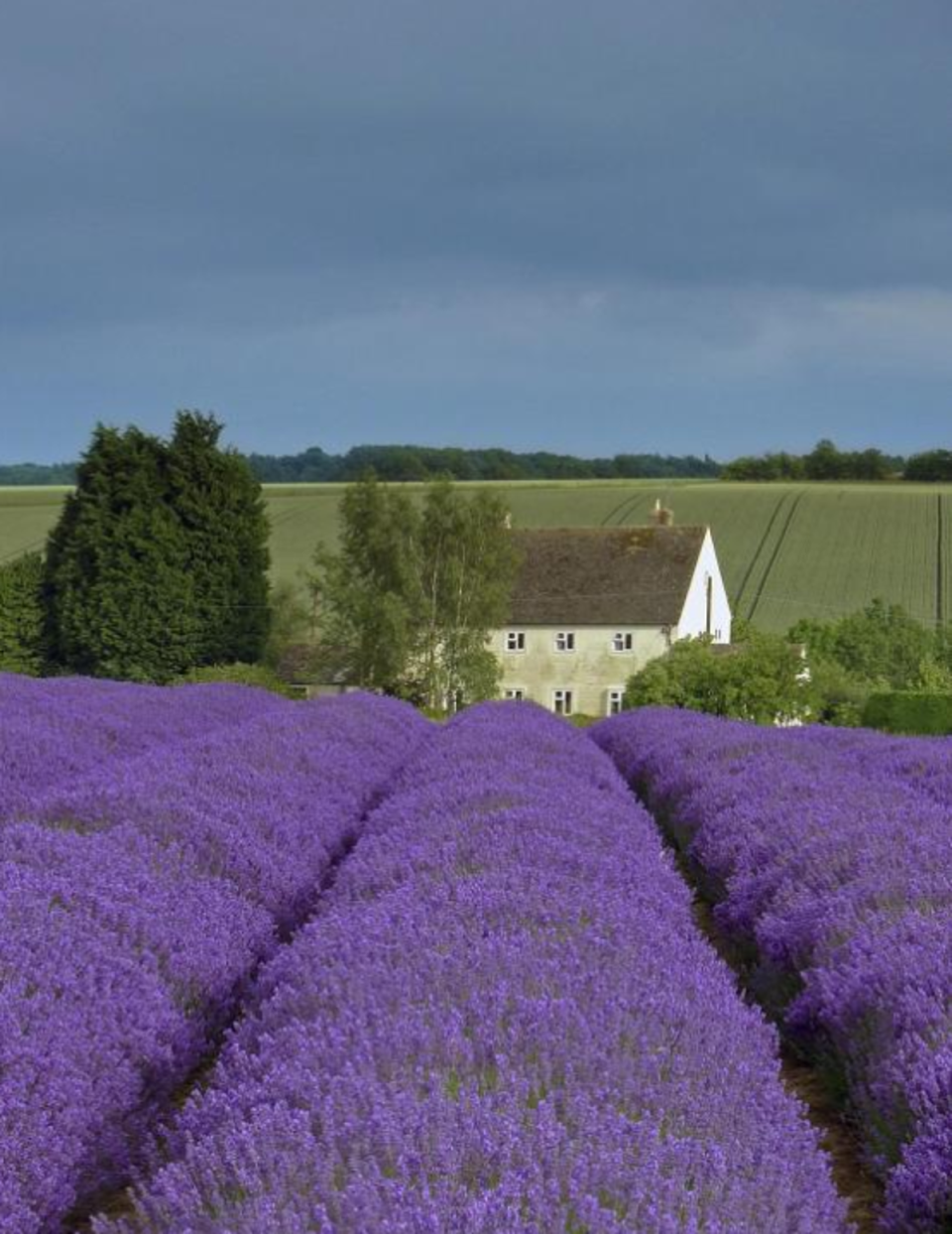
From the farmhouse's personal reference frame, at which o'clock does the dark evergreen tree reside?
The dark evergreen tree is roughly at 2 o'clock from the farmhouse.

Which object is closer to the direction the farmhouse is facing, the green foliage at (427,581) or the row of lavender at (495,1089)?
the row of lavender

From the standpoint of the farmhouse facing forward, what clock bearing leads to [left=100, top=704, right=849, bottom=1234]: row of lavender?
The row of lavender is roughly at 12 o'clock from the farmhouse.

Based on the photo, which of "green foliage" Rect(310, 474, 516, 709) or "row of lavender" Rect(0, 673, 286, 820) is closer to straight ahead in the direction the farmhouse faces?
the row of lavender

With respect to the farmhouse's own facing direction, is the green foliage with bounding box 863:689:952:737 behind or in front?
in front

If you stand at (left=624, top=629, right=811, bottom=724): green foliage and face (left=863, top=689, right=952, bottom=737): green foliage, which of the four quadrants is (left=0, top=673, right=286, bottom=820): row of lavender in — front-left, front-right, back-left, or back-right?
back-right

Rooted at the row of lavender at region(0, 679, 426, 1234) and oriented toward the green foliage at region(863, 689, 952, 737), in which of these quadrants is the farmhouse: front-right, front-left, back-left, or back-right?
front-left

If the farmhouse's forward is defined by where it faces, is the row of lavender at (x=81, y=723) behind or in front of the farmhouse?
in front

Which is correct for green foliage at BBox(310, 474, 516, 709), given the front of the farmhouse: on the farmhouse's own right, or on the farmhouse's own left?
on the farmhouse's own right

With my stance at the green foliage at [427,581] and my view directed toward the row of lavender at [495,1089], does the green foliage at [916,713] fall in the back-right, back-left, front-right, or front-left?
front-left

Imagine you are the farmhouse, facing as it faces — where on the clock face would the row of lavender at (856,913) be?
The row of lavender is roughly at 12 o'clock from the farmhouse.

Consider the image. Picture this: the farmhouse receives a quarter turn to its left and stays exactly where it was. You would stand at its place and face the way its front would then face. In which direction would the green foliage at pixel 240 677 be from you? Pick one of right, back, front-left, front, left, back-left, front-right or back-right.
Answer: back-right

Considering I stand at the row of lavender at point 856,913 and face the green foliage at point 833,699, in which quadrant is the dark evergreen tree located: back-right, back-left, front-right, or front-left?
front-left

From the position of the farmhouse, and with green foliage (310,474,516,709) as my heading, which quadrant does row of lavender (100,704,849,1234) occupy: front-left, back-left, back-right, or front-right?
front-left

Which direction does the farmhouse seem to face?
toward the camera

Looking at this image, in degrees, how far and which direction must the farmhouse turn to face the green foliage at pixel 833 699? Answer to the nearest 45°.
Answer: approximately 45° to its left

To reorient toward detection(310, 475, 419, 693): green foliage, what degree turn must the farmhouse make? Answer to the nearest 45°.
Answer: approximately 45° to its right

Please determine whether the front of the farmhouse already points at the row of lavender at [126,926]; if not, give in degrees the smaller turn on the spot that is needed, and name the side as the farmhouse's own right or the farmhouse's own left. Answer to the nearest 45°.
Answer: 0° — it already faces it

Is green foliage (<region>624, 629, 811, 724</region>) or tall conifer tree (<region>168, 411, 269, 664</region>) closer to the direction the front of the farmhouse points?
the green foliage
